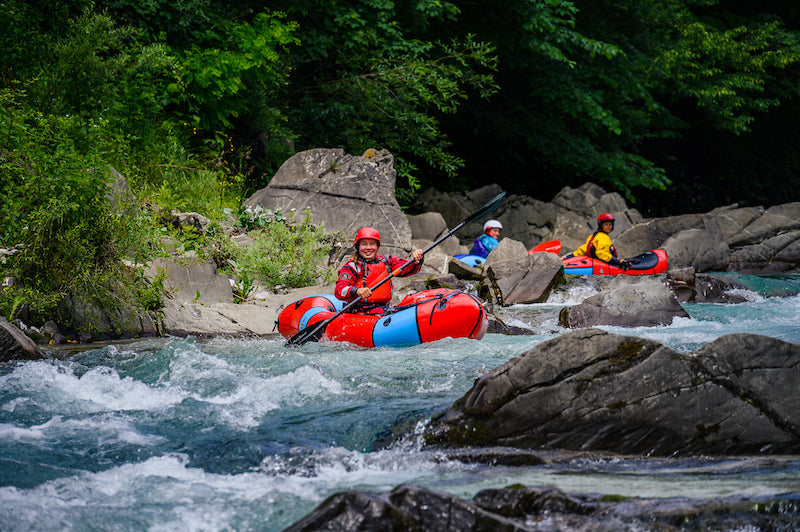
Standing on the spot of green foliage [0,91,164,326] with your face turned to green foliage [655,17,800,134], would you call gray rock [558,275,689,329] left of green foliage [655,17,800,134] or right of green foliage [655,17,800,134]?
right

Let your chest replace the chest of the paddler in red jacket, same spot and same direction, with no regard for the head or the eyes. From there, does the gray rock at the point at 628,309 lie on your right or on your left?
on your left

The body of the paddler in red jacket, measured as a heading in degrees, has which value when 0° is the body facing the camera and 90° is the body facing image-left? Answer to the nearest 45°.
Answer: approximately 315°

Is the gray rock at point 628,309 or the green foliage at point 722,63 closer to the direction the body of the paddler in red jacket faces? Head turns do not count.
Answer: the gray rock

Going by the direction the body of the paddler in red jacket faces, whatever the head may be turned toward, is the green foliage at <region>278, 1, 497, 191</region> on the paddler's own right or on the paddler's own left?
on the paddler's own left

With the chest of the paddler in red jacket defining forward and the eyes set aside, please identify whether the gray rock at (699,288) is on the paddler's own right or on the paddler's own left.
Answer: on the paddler's own left

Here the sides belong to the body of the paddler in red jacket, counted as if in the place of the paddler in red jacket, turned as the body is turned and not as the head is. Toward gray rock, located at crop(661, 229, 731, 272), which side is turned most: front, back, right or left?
left

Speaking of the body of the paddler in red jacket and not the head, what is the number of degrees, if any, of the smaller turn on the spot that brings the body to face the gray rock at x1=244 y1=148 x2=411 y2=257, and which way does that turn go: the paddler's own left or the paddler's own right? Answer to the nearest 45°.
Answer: approximately 135° to the paddler's own left

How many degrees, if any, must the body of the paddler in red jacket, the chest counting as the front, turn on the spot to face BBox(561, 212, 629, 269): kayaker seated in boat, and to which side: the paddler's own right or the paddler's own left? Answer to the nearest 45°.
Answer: approximately 90° to the paddler's own left

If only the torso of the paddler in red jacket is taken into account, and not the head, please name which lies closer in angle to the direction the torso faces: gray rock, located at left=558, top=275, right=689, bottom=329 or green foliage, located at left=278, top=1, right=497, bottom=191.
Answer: the gray rock

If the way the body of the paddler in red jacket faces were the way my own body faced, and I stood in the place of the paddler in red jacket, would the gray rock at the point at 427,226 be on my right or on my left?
on my left

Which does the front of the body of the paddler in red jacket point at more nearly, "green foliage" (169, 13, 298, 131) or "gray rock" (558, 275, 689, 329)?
the gray rock

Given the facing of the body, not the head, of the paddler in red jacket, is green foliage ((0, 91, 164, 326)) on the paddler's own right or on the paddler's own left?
on the paddler's own right
